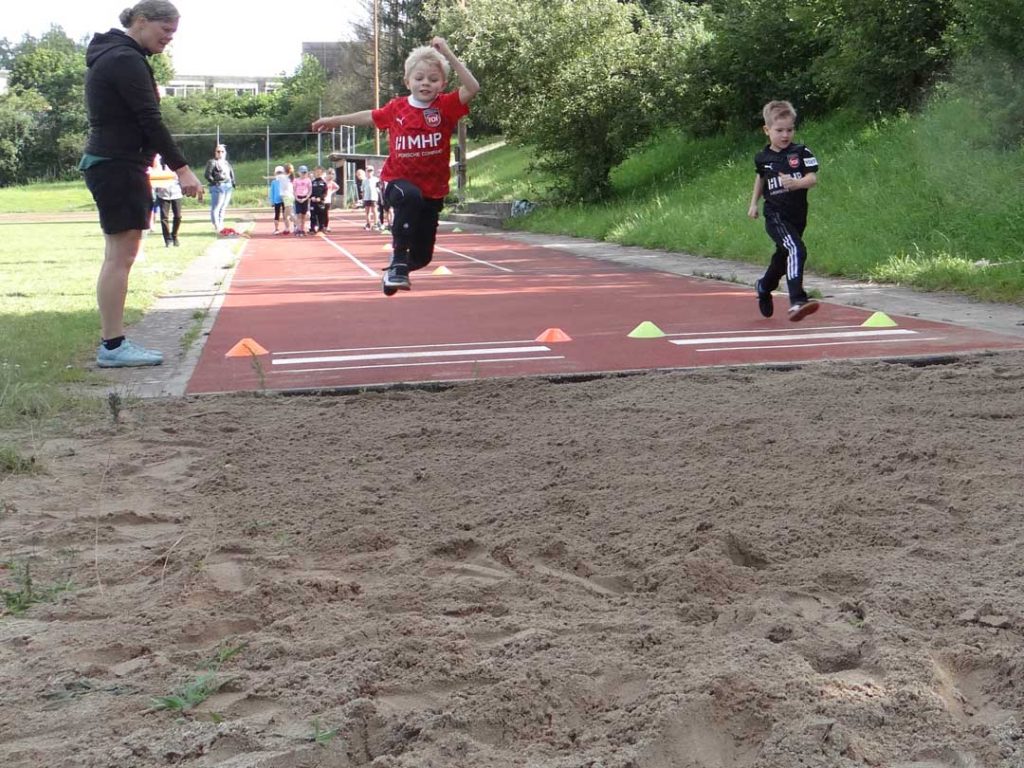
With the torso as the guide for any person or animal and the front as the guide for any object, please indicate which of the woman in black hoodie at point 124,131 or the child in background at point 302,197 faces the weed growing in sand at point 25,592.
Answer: the child in background

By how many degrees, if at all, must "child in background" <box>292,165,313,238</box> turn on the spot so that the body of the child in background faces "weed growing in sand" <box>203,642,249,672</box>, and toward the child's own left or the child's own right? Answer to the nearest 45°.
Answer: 0° — they already face it

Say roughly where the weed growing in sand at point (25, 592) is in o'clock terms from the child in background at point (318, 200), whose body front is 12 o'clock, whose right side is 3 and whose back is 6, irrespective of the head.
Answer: The weed growing in sand is roughly at 12 o'clock from the child in background.

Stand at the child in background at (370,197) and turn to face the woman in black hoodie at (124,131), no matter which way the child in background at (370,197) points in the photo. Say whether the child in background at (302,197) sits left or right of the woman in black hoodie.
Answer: right

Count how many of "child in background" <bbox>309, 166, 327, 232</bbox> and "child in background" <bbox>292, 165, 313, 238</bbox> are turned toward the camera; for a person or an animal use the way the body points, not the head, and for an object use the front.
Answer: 2

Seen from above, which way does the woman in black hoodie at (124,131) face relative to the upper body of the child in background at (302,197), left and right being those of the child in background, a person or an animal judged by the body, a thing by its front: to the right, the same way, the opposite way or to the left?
to the left

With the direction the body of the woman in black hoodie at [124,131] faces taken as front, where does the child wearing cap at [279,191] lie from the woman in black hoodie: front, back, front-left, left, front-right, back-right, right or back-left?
left

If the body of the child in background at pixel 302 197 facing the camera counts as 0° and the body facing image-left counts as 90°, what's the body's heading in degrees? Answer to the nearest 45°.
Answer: approximately 0°

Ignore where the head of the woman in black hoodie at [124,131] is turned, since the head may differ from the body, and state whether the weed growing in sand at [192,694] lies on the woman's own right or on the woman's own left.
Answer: on the woman's own right

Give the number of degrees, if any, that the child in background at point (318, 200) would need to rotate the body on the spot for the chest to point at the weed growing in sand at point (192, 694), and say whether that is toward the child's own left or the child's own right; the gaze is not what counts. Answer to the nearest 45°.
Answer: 0° — they already face it

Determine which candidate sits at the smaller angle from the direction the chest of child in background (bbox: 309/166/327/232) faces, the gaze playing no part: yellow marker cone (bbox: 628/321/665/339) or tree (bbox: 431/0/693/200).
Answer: the yellow marker cone

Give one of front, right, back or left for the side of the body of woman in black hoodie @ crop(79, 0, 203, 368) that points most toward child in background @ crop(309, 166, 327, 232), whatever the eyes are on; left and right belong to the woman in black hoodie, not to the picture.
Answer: left

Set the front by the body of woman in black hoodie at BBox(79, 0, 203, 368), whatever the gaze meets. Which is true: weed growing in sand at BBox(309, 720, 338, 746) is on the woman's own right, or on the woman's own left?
on the woman's own right

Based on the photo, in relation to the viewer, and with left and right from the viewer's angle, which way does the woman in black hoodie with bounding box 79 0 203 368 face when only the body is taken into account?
facing to the right of the viewer
